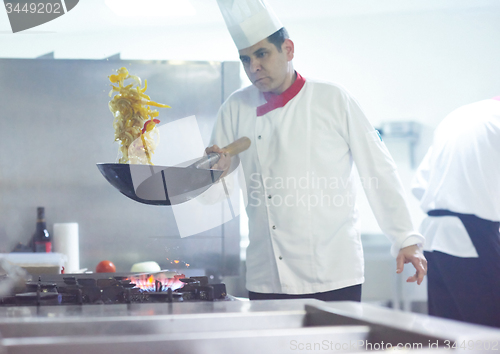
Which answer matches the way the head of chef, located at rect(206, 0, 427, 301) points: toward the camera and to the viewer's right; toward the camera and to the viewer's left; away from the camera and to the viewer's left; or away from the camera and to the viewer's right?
toward the camera and to the viewer's left

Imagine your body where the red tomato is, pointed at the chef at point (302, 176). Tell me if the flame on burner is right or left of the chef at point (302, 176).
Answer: right

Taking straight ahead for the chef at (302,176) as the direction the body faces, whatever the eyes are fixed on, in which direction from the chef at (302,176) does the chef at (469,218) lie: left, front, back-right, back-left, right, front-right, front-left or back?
back

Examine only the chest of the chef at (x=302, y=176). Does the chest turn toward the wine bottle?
no

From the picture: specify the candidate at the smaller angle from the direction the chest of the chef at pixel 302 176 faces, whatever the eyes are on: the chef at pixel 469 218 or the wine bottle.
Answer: the wine bottle

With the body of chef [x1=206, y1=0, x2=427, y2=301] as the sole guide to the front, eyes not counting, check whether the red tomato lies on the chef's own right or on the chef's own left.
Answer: on the chef's own right

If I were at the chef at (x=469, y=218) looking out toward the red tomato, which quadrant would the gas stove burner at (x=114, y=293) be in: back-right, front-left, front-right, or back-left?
front-left

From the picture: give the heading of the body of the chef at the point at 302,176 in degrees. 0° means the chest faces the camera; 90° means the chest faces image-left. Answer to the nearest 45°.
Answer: approximately 45°
